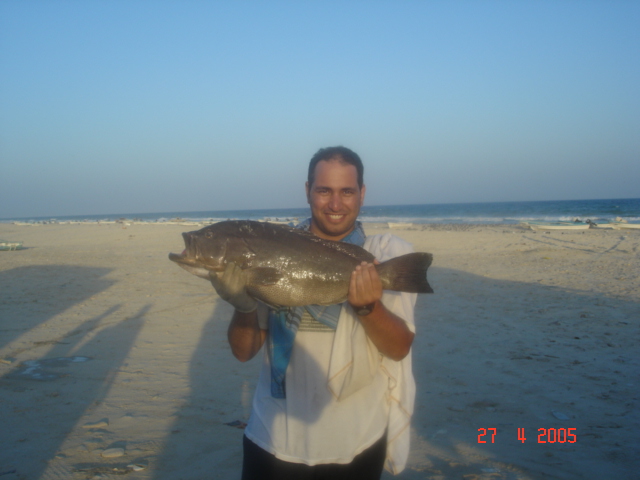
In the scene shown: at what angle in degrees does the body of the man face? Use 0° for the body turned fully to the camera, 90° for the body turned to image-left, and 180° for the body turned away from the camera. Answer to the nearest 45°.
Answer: approximately 0°
